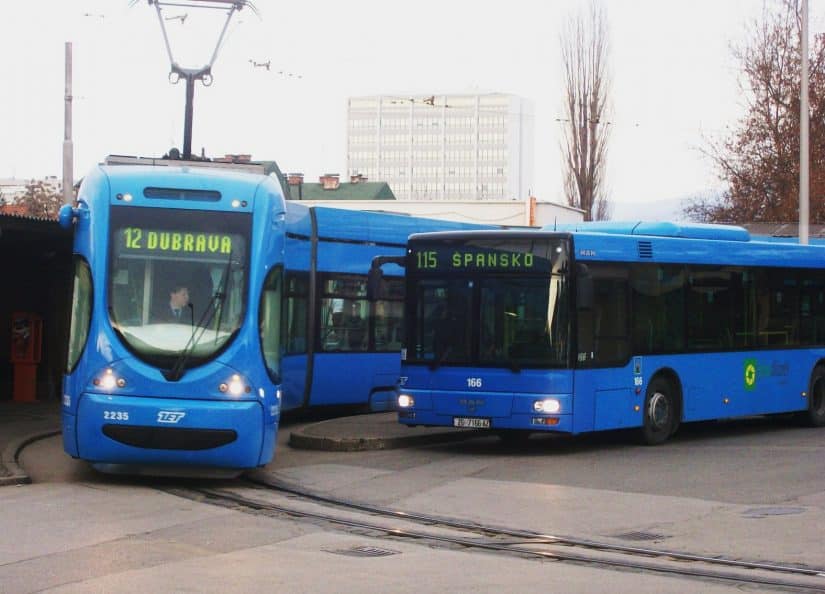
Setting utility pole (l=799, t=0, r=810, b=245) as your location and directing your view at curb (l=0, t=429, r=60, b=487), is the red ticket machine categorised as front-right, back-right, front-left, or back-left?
front-right

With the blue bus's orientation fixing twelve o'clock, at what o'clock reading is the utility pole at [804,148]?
The utility pole is roughly at 5 o'clock from the blue bus.

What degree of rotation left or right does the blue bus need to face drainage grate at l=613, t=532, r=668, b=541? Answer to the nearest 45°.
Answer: approximately 45° to its left

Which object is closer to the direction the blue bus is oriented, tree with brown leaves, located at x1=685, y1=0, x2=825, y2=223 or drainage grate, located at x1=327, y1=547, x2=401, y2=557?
the drainage grate

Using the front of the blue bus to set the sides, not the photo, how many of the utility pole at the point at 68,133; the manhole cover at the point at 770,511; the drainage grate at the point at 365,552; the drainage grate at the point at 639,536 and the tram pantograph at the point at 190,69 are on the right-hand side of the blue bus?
2

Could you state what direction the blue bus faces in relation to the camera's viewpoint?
facing the viewer and to the left of the viewer

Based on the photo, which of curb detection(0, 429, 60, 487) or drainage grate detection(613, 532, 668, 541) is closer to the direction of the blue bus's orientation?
the curb

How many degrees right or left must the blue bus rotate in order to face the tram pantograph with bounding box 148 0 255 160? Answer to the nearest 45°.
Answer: approximately 90° to its right

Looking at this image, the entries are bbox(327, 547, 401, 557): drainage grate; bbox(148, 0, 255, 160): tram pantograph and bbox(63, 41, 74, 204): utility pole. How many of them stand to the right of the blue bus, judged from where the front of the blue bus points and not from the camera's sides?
2

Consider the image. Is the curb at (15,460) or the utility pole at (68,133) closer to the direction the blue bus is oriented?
the curb

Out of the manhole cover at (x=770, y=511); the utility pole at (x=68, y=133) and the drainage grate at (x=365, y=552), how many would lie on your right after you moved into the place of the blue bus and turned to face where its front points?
1

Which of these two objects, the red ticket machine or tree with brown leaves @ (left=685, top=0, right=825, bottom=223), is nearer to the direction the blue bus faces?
the red ticket machine

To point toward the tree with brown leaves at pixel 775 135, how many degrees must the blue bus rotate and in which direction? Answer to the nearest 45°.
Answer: approximately 135° to its right

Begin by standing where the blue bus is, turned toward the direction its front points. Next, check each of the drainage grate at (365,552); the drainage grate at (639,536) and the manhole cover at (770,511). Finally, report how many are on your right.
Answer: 0

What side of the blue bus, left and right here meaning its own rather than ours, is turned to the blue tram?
front

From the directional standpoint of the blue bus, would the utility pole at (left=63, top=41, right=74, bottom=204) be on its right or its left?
on its right

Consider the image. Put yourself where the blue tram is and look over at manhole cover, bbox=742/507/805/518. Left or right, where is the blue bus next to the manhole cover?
left
